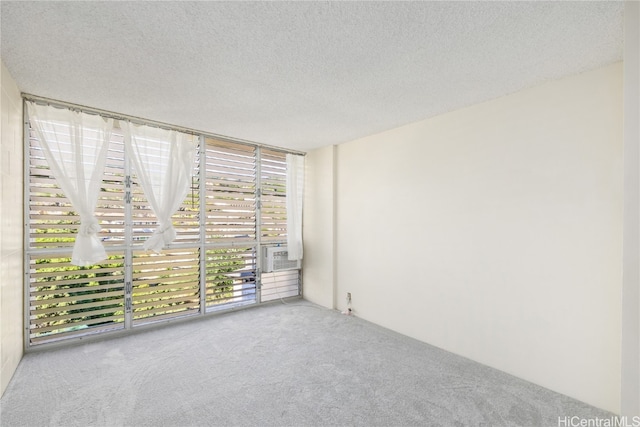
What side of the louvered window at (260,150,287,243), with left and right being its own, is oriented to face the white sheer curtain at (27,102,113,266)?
right

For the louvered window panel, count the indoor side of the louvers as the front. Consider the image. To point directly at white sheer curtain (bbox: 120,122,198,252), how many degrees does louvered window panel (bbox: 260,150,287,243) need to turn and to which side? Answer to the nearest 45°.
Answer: approximately 90° to its right
